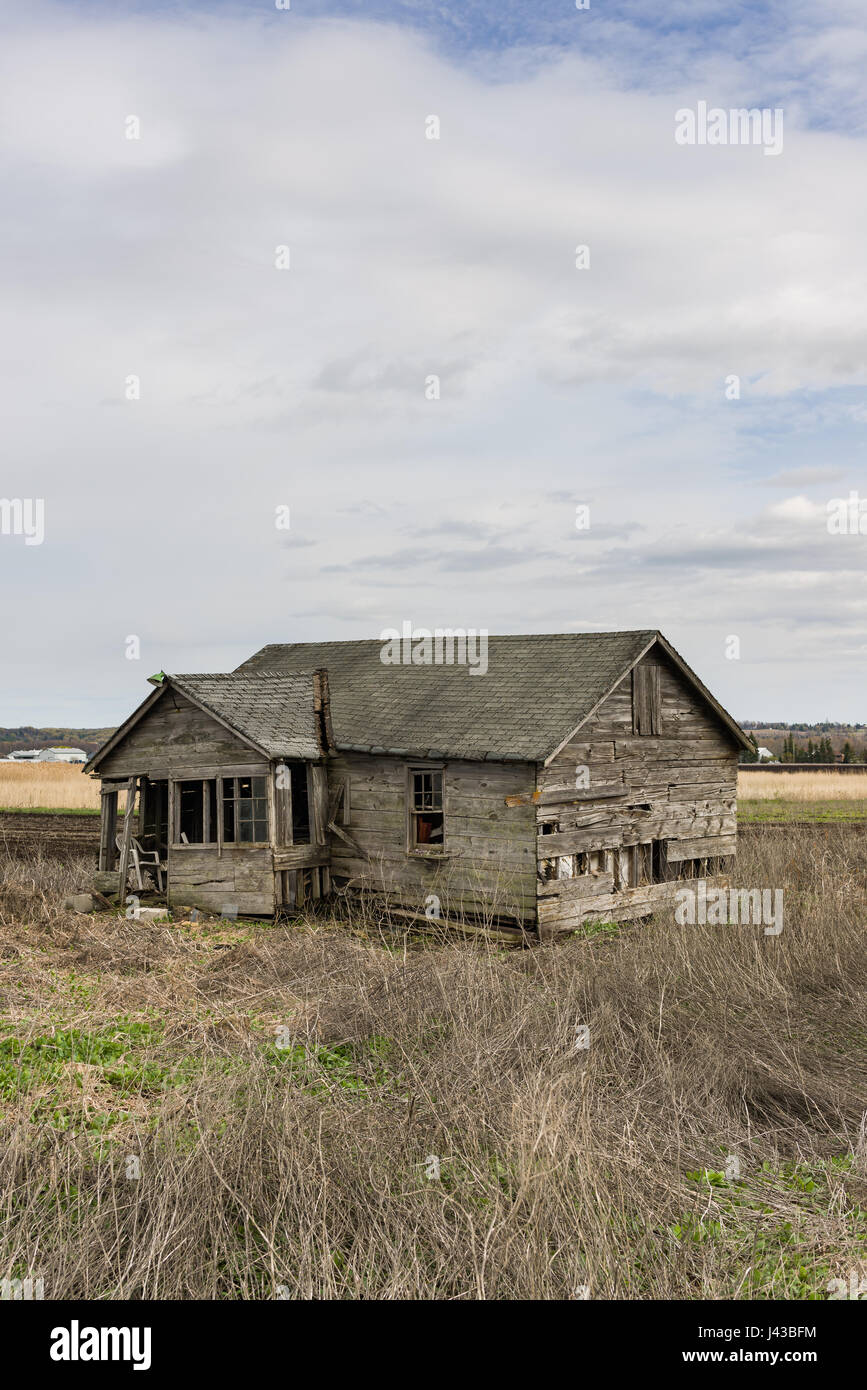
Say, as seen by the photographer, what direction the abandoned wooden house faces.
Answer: facing the viewer and to the left of the viewer
